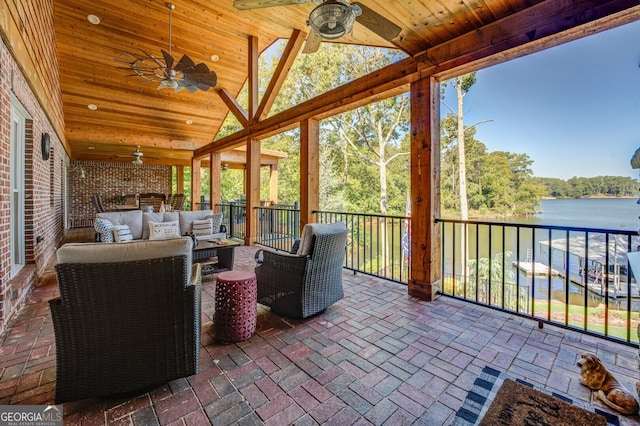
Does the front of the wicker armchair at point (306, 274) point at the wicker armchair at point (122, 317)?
no

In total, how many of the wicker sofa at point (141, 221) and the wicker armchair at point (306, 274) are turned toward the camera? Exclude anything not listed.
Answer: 1

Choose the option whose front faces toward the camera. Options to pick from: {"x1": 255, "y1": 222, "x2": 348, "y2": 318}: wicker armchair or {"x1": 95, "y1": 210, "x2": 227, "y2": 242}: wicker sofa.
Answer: the wicker sofa

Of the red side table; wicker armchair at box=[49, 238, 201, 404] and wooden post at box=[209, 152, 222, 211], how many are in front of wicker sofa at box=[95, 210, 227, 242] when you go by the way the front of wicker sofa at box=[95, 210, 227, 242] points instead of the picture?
2

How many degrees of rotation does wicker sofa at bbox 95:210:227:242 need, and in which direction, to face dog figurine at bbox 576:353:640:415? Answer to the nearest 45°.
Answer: approximately 45° to its left

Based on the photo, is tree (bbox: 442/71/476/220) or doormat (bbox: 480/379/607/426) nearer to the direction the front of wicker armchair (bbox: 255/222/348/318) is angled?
the tree

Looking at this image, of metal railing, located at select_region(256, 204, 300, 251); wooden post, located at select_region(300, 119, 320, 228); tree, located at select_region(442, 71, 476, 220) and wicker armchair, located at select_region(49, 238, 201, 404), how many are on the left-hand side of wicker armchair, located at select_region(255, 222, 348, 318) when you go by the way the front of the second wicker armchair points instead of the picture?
1

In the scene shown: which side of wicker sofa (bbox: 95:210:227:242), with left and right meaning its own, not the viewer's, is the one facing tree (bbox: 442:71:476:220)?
left

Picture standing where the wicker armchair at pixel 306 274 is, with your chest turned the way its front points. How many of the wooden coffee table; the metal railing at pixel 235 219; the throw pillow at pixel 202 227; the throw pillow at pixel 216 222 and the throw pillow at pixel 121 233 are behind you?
0

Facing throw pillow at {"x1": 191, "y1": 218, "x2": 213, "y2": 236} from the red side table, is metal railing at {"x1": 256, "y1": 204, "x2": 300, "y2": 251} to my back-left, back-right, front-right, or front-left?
front-right

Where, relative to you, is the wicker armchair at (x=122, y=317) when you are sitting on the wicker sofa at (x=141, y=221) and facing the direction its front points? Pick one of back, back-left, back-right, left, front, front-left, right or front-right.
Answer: front

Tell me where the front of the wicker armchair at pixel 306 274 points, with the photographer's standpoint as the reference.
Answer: facing away from the viewer and to the left of the viewer

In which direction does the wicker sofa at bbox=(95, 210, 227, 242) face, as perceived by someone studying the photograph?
facing the viewer

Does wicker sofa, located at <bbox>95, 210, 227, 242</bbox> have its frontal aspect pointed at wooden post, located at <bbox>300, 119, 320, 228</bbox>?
no

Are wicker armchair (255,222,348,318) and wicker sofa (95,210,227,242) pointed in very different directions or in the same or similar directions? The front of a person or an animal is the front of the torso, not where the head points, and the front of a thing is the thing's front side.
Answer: very different directions
